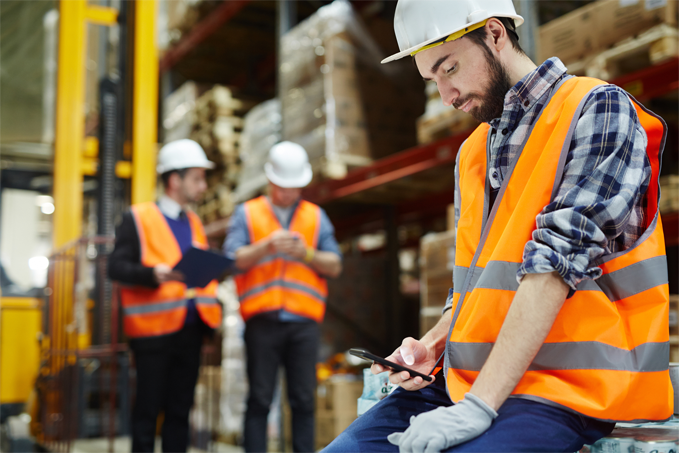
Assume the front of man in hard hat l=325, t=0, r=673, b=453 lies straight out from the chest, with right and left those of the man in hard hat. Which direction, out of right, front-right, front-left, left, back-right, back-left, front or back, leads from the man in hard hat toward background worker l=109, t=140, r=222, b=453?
right

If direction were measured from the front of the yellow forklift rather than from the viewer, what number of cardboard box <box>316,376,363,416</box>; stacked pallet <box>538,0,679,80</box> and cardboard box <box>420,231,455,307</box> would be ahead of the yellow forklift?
3

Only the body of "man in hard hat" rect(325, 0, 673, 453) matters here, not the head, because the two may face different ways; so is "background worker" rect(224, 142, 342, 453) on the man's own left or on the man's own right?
on the man's own right

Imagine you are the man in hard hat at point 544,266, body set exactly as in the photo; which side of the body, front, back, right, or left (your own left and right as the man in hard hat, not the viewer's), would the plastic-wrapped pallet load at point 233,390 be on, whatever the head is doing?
right

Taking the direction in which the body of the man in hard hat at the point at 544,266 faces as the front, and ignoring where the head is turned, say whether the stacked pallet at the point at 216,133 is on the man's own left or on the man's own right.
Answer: on the man's own right

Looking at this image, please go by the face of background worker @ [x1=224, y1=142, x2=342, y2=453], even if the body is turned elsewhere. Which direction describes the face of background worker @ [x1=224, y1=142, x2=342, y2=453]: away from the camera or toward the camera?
toward the camera

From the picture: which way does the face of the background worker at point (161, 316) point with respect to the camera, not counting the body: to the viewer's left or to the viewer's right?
to the viewer's right

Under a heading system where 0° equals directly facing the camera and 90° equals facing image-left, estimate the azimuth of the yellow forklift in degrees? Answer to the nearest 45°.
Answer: approximately 315°

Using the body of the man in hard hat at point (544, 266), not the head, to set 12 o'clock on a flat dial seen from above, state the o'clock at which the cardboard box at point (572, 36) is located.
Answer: The cardboard box is roughly at 5 o'clock from the man in hard hat.

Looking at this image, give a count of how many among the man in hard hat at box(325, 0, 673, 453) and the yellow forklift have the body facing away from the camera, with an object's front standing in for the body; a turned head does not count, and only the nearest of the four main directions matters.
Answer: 0

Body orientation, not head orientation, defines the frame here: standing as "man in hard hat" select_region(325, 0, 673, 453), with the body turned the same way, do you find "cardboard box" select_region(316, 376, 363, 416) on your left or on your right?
on your right

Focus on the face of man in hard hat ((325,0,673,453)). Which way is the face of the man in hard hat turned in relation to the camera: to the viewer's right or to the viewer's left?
to the viewer's left

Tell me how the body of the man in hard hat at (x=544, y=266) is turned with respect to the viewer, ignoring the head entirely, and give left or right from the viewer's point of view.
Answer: facing the viewer and to the left of the viewer
